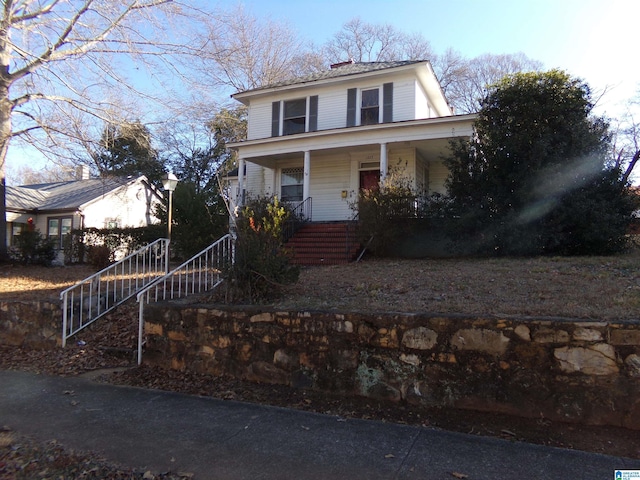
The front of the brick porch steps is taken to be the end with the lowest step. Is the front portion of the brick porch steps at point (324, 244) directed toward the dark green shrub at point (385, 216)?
no

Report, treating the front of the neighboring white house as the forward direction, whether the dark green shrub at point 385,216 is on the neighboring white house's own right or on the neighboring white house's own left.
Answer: on the neighboring white house's own left

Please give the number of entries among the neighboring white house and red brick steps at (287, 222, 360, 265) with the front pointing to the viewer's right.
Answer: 0

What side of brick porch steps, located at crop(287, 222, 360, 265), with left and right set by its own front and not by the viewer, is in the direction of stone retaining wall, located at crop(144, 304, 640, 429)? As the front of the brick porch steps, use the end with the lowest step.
front

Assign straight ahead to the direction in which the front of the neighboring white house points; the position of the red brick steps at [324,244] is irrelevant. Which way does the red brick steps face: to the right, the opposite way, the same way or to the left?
the same way

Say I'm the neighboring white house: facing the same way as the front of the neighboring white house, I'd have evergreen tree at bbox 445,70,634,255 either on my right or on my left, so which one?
on my left

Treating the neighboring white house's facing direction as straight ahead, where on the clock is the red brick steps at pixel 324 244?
The red brick steps is roughly at 10 o'clock from the neighboring white house.

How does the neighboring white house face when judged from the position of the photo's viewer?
facing the viewer and to the left of the viewer

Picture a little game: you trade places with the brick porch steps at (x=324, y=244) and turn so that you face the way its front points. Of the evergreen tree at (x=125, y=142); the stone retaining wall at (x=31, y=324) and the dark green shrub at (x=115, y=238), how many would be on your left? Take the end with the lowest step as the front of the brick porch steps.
0

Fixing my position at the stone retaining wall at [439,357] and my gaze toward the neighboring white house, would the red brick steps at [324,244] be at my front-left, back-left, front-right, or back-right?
front-right

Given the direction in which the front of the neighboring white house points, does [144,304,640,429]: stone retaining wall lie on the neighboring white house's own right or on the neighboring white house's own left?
on the neighboring white house's own left

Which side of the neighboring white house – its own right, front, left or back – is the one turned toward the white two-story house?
left

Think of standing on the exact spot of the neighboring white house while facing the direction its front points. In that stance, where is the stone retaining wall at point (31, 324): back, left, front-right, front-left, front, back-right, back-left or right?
front-left

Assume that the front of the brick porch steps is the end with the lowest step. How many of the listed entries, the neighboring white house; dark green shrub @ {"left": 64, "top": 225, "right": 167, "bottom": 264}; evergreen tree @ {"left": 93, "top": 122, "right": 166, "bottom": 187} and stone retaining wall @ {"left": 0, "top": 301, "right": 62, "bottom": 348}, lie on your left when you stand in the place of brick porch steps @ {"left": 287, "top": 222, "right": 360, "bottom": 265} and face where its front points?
0

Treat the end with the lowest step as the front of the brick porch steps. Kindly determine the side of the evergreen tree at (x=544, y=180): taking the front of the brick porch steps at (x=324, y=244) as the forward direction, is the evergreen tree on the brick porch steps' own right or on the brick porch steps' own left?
on the brick porch steps' own left

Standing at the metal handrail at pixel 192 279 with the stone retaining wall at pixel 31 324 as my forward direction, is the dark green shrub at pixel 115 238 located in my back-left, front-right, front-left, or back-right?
front-right

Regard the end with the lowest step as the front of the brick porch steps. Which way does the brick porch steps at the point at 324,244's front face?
toward the camera
